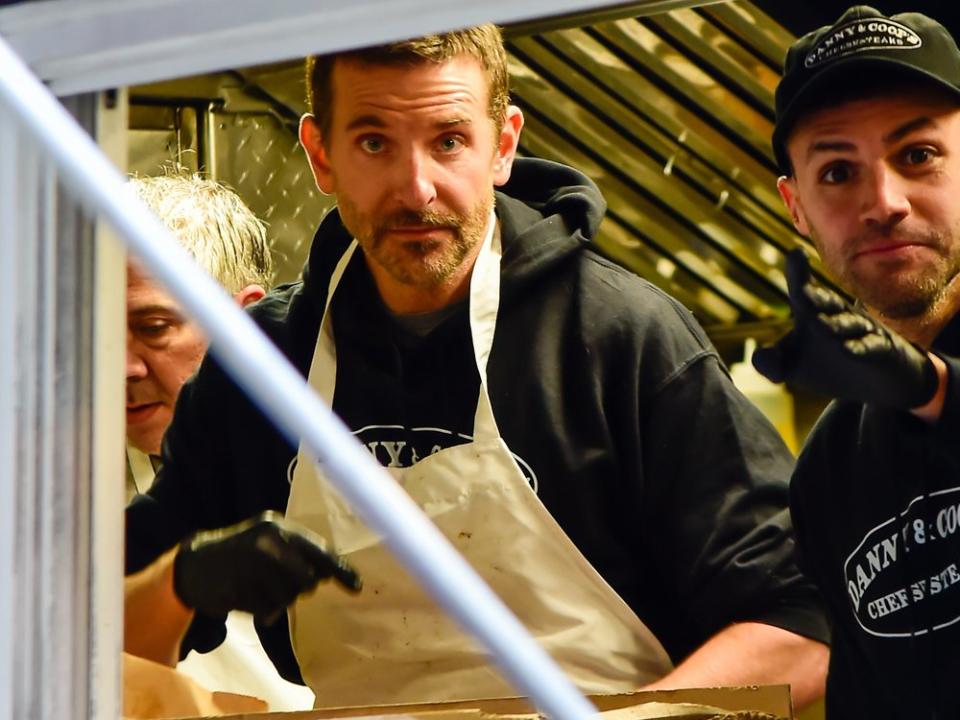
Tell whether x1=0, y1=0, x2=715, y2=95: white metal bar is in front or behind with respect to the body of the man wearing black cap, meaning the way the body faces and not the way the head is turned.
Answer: in front

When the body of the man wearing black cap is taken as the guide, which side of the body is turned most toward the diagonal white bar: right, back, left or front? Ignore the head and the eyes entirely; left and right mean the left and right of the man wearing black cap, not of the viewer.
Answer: front

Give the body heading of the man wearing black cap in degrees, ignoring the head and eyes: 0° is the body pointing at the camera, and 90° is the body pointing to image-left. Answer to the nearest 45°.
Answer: approximately 0°

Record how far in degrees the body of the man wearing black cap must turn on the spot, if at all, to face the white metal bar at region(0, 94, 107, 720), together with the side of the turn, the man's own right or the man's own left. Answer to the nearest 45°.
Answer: approximately 45° to the man's own right

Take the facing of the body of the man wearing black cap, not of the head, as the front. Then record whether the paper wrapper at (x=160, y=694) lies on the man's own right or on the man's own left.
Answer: on the man's own right

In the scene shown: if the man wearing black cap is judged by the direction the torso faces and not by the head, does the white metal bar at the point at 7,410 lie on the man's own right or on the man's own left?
on the man's own right

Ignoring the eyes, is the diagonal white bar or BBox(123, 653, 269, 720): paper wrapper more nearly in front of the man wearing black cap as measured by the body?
the diagonal white bar
